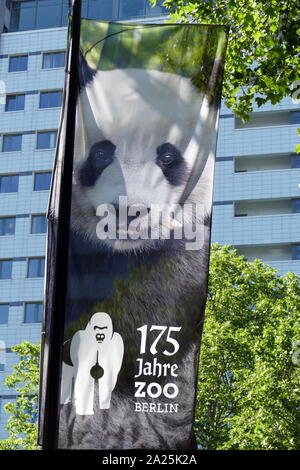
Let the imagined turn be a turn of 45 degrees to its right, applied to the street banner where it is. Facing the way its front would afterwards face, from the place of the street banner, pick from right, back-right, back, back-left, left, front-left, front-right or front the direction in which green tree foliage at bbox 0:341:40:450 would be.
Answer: back-right

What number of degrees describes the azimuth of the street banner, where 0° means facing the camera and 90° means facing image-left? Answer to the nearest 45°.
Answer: approximately 0°

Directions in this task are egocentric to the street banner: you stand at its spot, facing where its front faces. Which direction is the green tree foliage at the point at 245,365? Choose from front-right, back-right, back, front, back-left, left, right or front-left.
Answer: back

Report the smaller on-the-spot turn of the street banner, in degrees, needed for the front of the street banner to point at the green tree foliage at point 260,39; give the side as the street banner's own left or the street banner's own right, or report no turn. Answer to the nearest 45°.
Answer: approximately 180°
